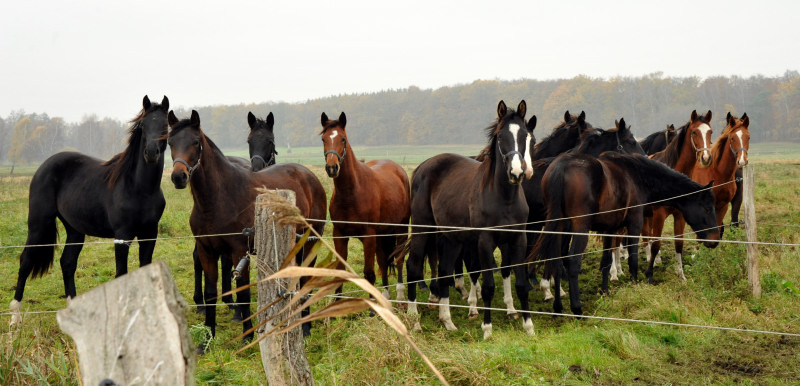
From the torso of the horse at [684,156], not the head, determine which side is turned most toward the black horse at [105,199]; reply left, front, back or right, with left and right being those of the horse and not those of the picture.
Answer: right

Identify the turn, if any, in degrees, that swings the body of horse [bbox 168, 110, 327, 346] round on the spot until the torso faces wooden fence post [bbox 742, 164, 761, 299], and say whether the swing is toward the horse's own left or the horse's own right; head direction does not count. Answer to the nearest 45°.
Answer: approximately 135° to the horse's own left

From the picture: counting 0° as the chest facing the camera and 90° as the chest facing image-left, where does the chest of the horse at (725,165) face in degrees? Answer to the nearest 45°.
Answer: approximately 315°

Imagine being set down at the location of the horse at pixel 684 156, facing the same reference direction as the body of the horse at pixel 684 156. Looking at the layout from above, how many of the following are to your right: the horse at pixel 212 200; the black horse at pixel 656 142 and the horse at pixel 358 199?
2

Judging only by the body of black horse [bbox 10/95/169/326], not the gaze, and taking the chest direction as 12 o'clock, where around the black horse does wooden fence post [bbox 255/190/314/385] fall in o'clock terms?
The wooden fence post is roughly at 1 o'clock from the black horse.
